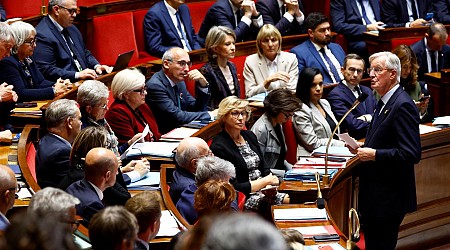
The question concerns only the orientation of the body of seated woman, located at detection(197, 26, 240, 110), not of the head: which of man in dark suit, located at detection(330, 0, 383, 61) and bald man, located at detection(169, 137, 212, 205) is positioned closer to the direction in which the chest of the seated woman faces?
the bald man

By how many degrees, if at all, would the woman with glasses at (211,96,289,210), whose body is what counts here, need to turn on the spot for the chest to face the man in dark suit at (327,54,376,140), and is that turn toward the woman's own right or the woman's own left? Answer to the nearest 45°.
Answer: approximately 90° to the woman's own left

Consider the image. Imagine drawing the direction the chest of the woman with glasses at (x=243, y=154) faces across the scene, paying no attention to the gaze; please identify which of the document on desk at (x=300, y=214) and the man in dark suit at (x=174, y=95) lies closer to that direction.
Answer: the document on desk

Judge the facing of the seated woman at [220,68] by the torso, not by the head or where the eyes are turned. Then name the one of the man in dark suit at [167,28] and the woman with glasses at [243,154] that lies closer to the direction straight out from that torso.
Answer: the woman with glasses

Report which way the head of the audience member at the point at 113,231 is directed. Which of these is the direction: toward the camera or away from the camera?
away from the camera

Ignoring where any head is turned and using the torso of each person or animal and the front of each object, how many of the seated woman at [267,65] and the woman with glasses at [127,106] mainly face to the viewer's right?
1

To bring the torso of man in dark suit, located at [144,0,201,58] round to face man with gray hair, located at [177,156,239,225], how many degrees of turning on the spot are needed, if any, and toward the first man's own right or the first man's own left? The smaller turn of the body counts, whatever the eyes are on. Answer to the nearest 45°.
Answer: approximately 45° to the first man's own right

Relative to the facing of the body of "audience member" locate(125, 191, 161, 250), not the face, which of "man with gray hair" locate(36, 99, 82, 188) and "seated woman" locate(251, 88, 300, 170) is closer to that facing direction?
the seated woman
